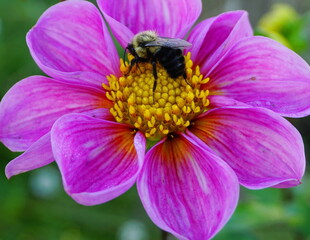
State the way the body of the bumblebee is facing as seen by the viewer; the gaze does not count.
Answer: to the viewer's left
